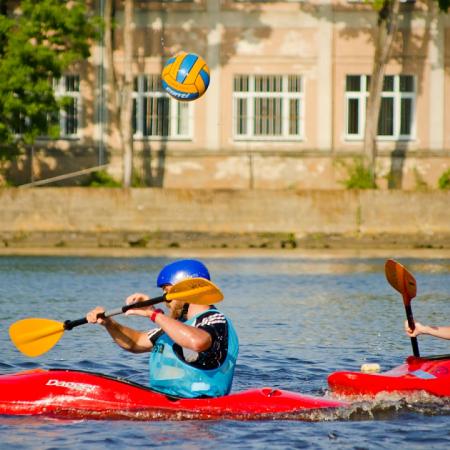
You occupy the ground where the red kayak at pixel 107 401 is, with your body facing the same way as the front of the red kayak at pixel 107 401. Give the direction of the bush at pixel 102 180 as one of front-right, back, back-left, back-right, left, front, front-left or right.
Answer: right

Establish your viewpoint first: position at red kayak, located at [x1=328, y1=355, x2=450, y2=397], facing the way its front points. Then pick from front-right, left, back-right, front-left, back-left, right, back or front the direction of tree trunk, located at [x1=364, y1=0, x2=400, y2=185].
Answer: right

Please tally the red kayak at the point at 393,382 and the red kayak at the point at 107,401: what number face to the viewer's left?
2

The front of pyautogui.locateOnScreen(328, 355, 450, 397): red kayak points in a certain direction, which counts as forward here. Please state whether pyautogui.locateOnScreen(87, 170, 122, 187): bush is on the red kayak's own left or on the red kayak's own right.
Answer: on the red kayak's own right

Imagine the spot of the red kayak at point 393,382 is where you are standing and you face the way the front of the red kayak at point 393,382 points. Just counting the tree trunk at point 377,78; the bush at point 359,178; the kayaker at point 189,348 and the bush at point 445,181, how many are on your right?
3

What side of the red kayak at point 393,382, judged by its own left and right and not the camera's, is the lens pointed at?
left

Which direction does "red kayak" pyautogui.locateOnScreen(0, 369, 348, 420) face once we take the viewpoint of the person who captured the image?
facing to the left of the viewer

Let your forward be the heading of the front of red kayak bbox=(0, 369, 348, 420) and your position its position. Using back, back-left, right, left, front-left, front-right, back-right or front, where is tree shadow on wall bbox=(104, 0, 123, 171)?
right

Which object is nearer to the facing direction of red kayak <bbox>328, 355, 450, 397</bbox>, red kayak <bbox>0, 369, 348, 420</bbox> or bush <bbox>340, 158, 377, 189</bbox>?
the red kayak

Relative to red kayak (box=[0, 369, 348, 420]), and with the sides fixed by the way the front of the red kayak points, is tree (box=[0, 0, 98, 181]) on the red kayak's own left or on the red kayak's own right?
on the red kayak's own right

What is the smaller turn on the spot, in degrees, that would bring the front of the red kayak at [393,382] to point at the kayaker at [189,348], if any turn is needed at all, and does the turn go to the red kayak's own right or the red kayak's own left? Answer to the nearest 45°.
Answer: approximately 45° to the red kayak's own left

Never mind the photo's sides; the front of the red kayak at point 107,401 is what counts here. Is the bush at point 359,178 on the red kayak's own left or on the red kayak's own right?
on the red kayak's own right

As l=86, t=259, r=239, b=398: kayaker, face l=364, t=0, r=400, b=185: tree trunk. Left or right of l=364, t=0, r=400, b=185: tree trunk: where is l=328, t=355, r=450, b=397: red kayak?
right

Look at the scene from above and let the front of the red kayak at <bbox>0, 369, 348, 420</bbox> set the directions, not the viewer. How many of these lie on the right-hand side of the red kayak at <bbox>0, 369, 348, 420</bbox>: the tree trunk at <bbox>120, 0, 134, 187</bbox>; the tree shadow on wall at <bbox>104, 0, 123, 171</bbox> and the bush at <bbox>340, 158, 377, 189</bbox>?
3

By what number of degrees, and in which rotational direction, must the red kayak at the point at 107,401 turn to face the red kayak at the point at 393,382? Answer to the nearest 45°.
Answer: approximately 180°

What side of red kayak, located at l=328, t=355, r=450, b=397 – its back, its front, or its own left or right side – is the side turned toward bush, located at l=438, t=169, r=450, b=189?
right
